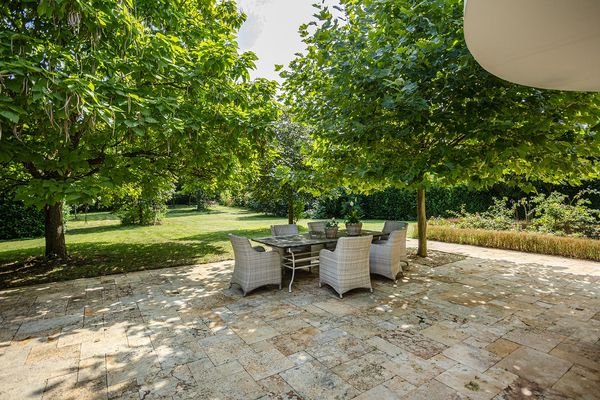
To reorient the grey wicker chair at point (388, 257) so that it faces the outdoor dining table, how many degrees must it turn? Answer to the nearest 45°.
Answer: approximately 45° to its left

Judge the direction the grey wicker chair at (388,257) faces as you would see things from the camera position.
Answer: facing away from the viewer and to the left of the viewer

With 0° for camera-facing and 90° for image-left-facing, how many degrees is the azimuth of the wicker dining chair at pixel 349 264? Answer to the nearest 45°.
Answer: approximately 135°

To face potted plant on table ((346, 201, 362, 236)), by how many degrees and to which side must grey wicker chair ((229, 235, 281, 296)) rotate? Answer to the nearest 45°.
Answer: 0° — it already faces it

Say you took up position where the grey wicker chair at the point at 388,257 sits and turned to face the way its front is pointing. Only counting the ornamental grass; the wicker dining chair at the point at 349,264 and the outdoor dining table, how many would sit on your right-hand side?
1

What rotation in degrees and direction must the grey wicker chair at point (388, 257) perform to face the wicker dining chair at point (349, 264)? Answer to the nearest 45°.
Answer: approximately 90° to its left

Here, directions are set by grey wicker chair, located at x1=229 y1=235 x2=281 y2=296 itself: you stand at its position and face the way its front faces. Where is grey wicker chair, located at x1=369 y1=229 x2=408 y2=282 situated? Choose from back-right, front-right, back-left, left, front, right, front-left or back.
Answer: front-right

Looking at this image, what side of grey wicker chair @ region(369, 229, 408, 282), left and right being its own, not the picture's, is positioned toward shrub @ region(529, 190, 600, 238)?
right

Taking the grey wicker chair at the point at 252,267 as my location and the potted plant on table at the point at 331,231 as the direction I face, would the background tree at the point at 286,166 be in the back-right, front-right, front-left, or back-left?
front-left

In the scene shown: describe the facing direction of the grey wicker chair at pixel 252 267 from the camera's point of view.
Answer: facing away from the viewer and to the right of the viewer

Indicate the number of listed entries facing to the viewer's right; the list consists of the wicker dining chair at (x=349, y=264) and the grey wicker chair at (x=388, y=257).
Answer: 0

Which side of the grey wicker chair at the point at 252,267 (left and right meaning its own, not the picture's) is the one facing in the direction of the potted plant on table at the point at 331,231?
front

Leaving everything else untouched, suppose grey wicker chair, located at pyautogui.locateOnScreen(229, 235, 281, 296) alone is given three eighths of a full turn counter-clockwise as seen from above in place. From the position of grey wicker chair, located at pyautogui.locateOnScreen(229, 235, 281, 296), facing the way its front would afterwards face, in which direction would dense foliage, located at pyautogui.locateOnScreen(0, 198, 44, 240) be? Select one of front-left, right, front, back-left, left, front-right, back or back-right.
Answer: front-right

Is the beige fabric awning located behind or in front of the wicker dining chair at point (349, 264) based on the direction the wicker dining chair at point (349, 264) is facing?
behind

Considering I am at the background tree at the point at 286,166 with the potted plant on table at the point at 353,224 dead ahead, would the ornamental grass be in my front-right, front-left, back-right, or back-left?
front-left

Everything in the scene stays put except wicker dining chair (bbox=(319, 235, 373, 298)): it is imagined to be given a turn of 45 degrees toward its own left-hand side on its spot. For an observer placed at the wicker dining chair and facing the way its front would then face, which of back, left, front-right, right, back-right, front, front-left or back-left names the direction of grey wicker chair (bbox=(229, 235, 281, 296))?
front

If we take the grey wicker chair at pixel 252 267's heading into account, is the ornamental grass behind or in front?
in front
